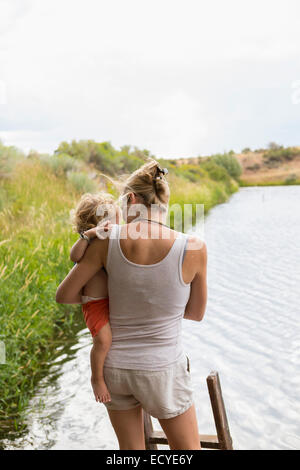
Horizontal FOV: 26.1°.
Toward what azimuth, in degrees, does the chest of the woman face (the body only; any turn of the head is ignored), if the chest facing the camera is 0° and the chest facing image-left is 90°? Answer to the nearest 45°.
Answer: approximately 180°

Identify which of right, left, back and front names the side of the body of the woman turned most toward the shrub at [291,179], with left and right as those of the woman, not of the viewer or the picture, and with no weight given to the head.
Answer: front

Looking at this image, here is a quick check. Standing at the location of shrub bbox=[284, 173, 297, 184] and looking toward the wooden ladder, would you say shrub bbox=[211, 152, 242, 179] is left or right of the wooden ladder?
right

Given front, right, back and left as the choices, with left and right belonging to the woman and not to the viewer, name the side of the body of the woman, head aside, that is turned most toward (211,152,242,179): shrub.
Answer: front

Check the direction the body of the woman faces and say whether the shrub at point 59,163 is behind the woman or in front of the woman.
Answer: in front

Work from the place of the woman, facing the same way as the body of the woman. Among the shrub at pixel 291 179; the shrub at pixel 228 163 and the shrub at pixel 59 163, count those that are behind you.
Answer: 0
